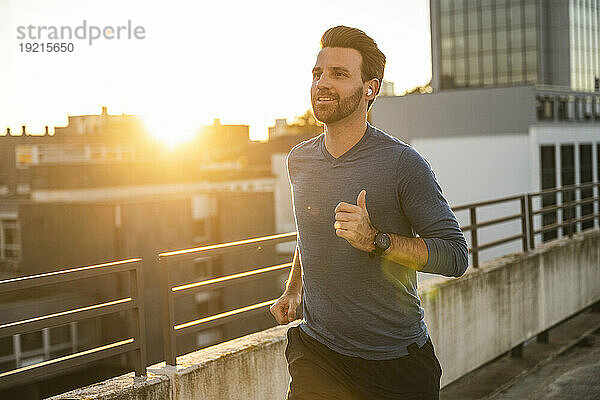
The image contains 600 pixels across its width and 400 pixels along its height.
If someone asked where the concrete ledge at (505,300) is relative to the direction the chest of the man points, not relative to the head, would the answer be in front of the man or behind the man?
behind

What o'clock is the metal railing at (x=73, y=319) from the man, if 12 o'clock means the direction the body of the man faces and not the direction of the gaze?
The metal railing is roughly at 3 o'clock from the man.

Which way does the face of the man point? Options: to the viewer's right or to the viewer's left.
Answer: to the viewer's left

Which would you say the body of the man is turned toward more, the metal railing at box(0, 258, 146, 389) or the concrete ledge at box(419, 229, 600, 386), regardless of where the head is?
the metal railing

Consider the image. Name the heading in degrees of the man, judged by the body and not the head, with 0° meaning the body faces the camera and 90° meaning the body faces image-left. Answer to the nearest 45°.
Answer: approximately 45°

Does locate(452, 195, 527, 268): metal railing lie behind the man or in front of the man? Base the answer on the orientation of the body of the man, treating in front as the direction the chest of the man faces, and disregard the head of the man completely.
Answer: behind

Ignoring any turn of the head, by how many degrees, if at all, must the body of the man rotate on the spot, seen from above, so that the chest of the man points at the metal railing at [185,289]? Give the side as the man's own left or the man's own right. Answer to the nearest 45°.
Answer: approximately 90° to the man's own right

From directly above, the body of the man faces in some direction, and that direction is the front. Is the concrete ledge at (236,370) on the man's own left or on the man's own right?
on the man's own right
